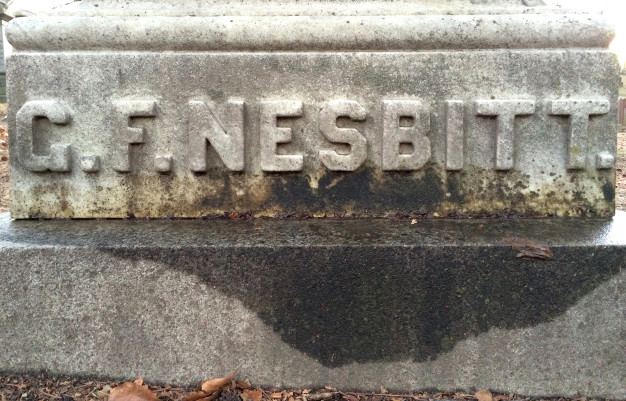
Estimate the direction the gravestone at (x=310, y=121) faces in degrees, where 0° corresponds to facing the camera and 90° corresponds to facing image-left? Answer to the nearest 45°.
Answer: approximately 0°
